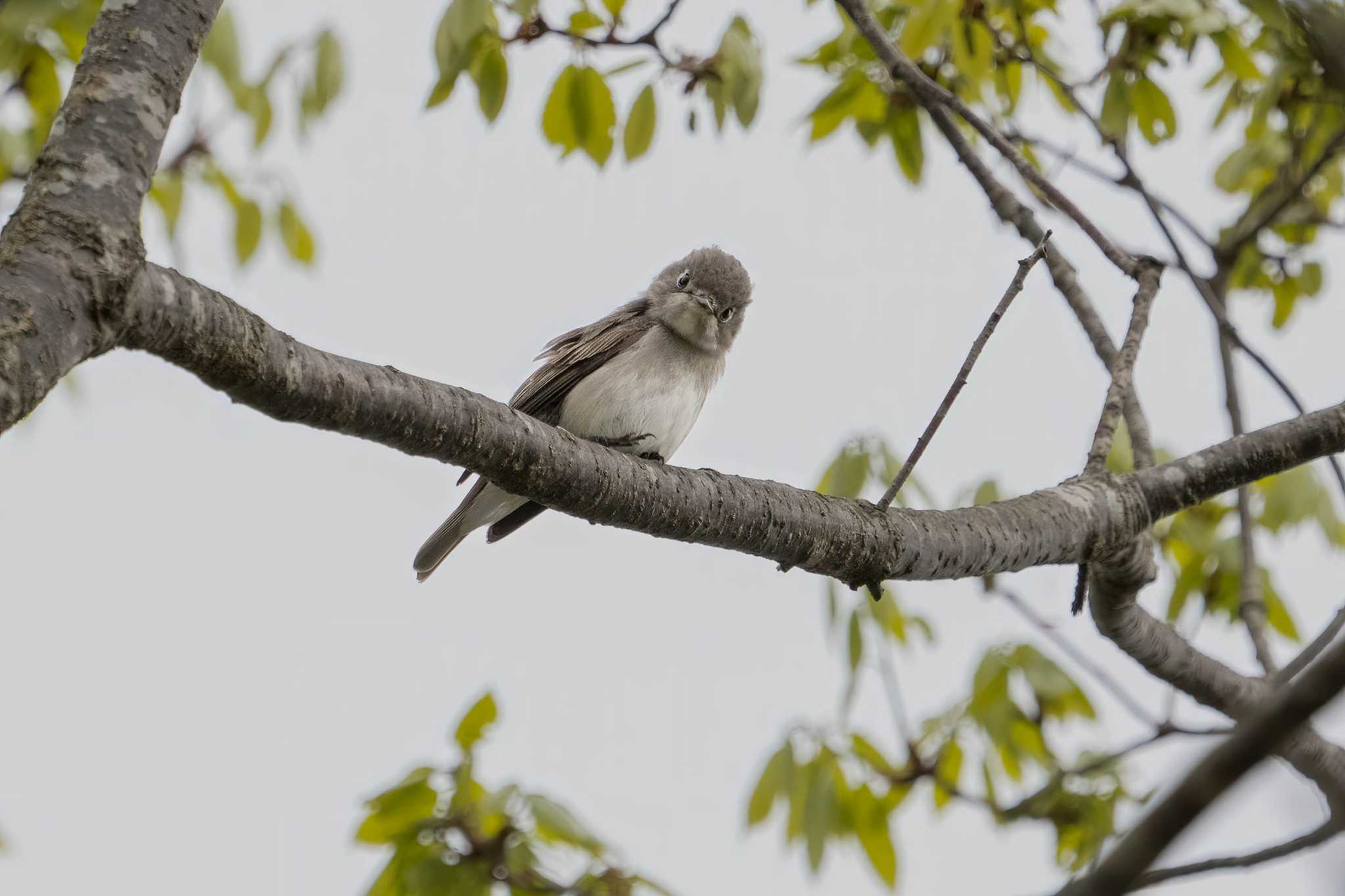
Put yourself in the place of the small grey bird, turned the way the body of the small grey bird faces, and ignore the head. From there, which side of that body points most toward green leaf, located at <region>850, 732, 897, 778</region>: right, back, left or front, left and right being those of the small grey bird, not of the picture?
left

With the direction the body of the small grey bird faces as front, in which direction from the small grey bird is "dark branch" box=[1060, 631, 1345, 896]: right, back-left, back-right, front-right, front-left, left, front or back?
front-right

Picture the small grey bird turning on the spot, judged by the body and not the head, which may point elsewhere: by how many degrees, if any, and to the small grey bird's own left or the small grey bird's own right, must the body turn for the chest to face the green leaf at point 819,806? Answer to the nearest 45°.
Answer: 0° — it already faces it

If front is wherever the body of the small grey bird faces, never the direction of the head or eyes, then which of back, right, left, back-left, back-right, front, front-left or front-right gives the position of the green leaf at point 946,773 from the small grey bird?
front-left

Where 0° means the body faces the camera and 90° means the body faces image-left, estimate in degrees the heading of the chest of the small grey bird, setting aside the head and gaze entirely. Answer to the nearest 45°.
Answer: approximately 315°

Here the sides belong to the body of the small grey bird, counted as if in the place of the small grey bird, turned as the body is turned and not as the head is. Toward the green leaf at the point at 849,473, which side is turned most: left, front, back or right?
left
